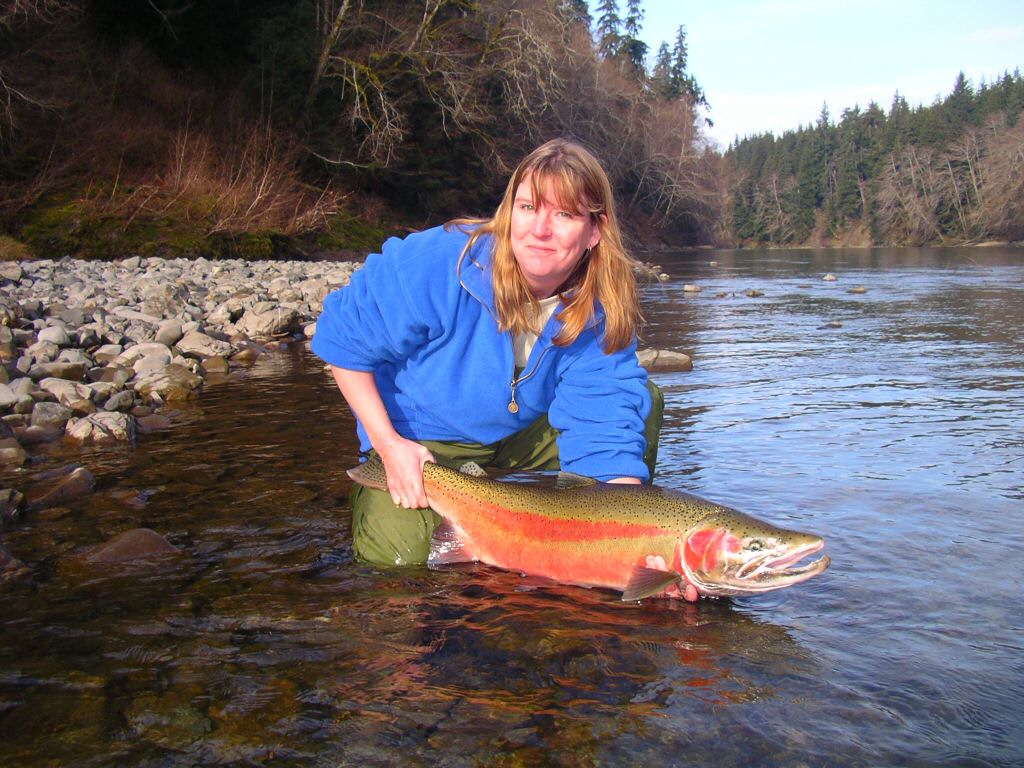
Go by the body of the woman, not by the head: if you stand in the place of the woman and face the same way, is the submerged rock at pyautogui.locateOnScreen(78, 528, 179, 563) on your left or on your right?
on your right

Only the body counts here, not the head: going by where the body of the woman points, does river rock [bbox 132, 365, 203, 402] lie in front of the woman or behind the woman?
behind

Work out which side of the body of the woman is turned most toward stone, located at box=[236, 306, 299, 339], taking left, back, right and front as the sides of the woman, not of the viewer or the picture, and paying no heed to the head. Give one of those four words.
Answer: back

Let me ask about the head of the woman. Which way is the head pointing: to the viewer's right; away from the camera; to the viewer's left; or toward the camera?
toward the camera

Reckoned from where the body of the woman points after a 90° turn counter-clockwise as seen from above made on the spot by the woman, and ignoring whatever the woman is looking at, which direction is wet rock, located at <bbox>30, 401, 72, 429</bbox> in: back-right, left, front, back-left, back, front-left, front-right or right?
back-left

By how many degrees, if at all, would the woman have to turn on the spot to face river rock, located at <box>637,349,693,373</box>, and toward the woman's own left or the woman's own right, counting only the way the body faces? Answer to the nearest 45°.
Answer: approximately 180°

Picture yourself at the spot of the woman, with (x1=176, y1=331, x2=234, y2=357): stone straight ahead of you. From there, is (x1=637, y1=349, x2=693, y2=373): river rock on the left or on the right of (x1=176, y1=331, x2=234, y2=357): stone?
right

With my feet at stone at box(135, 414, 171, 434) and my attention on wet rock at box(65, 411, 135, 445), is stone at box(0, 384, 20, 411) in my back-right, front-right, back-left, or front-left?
front-right

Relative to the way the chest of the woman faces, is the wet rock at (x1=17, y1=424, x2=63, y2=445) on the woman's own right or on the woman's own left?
on the woman's own right

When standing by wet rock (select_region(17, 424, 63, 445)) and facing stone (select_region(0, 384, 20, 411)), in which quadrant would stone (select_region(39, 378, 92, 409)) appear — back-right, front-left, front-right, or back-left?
front-right

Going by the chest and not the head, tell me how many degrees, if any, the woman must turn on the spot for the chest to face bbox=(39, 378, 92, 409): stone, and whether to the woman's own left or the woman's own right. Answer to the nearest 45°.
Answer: approximately 135° to the woman's own right

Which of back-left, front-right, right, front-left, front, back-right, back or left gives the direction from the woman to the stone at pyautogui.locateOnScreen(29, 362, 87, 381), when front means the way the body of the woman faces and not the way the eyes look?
back-right

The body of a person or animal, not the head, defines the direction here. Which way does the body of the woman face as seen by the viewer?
toward the camera
